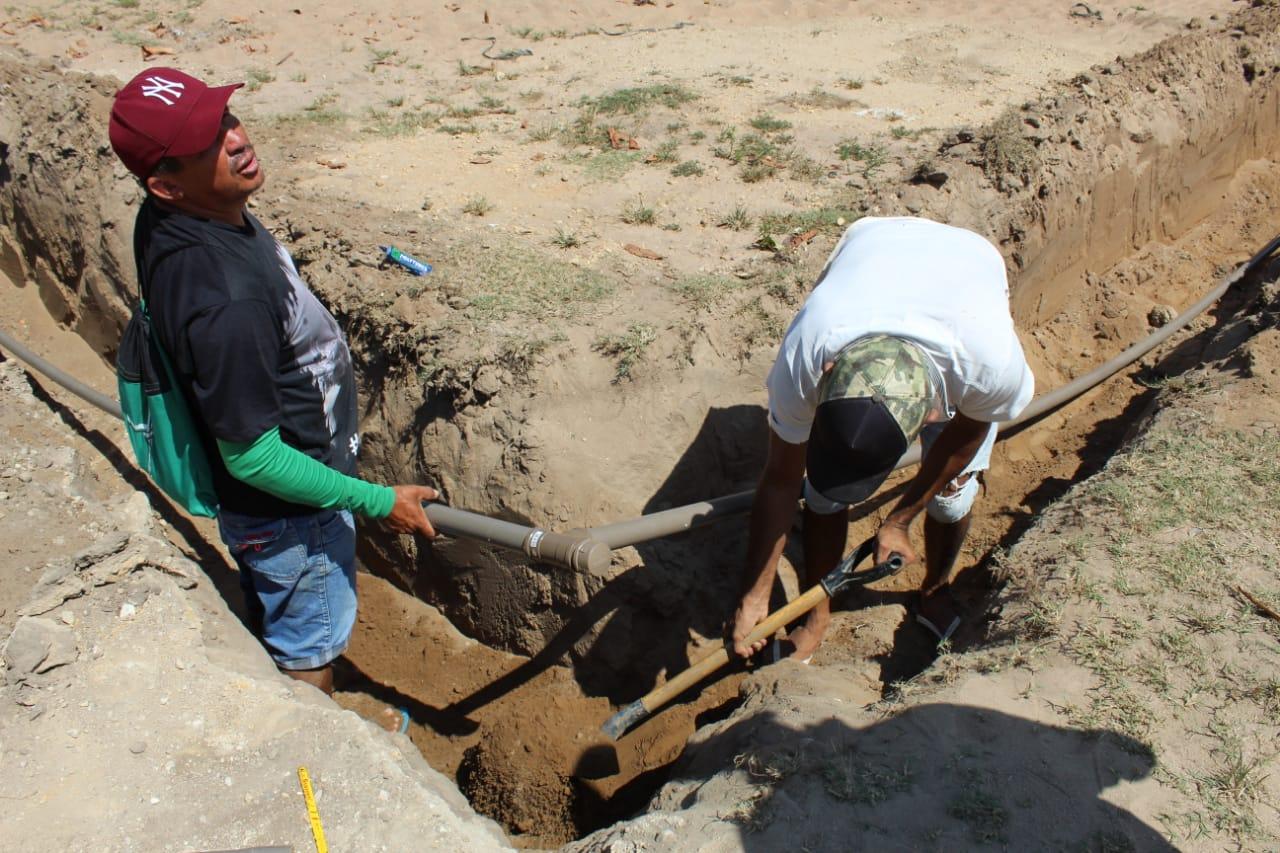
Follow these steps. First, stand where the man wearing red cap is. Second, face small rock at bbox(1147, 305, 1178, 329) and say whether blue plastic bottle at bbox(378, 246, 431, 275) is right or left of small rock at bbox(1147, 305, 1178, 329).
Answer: left

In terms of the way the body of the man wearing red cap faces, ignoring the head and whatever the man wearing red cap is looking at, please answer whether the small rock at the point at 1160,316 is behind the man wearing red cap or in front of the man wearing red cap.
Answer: in front

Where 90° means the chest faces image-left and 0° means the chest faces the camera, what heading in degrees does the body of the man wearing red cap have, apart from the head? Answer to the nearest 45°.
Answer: approximately 270°

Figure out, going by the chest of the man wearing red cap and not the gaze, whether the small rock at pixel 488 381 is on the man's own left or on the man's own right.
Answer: on the man's own left

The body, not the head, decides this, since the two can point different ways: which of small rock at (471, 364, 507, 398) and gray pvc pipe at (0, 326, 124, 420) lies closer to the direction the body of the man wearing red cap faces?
the small rock

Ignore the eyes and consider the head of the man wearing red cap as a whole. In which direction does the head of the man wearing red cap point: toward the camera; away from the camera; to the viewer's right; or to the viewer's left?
to the viewer's right

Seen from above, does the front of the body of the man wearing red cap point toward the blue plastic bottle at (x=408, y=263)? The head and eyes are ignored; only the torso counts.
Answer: no

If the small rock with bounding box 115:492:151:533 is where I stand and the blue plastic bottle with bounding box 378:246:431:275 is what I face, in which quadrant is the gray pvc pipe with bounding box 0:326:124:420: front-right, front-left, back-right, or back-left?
front-left
